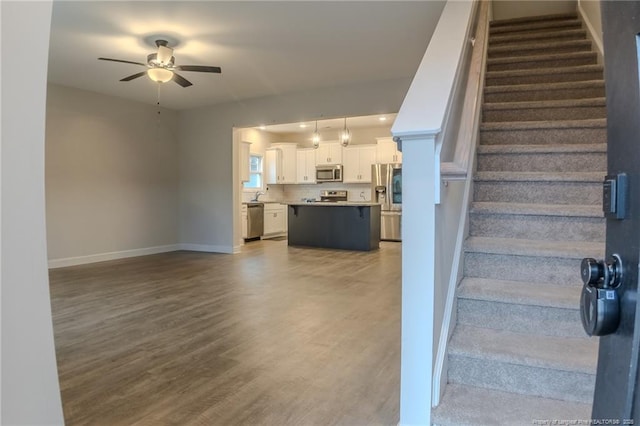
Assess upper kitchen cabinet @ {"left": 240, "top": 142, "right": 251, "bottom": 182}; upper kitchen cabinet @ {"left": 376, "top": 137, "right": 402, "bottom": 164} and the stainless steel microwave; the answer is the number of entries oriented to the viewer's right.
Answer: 1

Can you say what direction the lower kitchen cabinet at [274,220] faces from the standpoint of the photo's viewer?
facing the viewer and to the right of the viewer

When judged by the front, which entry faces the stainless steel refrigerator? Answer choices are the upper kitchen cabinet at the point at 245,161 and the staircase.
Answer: the upper kitchen cabinet

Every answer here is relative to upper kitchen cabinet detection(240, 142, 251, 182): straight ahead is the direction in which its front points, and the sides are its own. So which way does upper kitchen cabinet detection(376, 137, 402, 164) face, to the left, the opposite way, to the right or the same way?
to the right

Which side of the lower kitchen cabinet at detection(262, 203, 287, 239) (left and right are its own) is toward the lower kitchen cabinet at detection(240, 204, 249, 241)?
right

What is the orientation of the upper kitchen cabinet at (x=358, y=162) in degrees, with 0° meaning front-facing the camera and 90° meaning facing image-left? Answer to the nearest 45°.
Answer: approximately 0°

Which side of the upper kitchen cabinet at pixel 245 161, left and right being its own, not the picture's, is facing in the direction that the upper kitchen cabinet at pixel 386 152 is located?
front

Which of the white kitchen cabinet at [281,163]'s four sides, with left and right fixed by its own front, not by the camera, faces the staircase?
front

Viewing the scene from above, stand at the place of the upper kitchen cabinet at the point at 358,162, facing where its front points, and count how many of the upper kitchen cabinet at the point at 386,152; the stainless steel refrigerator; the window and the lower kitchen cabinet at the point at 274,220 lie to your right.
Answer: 2

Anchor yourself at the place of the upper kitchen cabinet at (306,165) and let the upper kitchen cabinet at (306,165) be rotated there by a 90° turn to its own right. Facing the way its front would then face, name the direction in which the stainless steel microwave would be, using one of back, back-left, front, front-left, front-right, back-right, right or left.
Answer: back-left

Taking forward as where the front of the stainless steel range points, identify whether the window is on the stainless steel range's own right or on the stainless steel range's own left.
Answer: on the stainless steel range's own right

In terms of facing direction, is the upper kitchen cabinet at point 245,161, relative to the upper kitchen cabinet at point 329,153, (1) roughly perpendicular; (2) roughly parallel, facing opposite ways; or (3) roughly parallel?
roughly perpendicular

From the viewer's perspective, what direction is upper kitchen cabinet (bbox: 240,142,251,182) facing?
to the viewer's right
